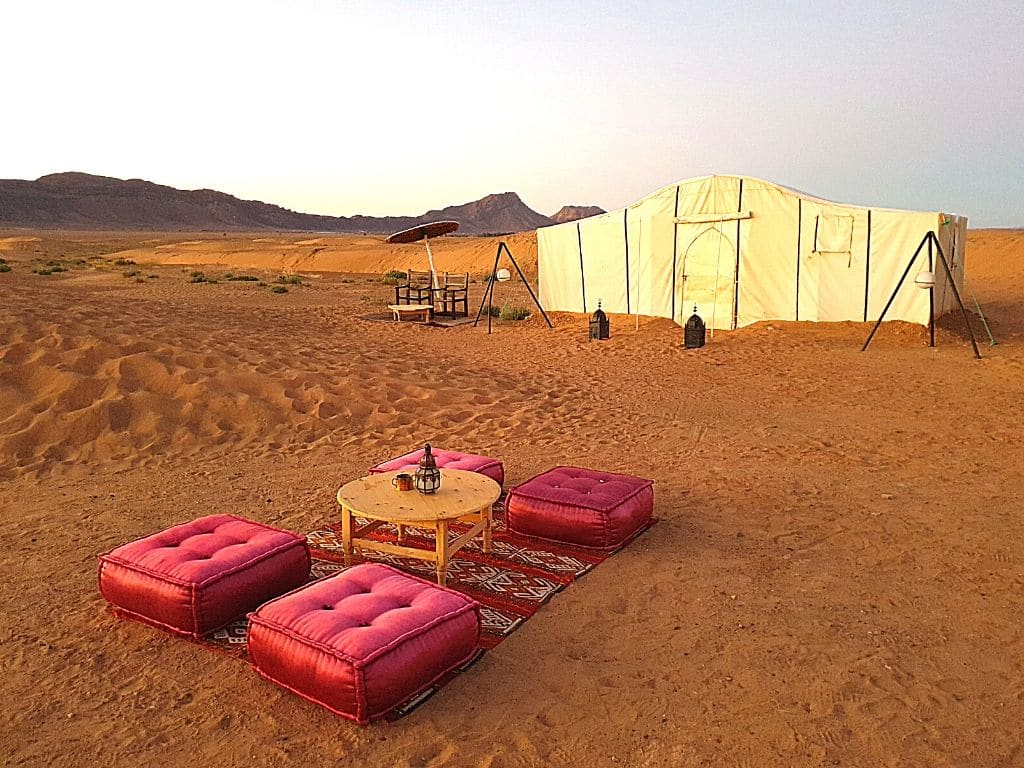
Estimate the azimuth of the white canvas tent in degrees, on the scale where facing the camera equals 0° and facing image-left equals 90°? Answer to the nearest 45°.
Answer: approximately 0°

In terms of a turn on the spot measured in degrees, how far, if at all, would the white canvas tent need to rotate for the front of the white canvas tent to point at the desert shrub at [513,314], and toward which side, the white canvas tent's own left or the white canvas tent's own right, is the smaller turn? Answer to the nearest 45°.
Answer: approximately 90° to the white canvas tent's own right

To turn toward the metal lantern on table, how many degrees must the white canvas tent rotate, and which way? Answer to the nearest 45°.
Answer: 0° — it already faces it

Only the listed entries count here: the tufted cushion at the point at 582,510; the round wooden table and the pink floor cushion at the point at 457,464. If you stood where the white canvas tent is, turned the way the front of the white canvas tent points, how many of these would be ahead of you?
3

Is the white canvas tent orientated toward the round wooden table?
yes

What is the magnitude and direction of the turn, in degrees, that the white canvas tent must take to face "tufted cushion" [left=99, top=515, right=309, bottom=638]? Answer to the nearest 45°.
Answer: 0° — it already faces it

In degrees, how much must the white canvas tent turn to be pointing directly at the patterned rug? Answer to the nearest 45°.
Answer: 0° — it already faces it

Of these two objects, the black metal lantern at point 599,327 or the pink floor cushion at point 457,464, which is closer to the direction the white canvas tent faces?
the pink floor cushion
